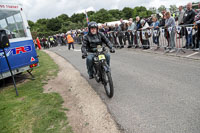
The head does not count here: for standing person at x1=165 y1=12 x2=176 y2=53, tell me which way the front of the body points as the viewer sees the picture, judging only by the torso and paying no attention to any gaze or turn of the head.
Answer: to the viewer's left

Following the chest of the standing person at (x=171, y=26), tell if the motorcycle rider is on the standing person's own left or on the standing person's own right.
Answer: on the standing person's own left

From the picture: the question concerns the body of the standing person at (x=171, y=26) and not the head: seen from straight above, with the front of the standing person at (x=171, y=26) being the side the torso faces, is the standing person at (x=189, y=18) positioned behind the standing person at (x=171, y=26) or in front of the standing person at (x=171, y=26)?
behind

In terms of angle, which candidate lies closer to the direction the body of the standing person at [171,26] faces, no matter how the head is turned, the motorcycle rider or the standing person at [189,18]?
the motorcycle rider
